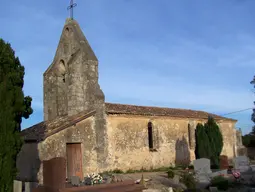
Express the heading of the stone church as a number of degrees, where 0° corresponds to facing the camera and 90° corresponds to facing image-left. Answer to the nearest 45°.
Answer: approximately 45°

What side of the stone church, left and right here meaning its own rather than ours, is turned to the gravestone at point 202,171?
left

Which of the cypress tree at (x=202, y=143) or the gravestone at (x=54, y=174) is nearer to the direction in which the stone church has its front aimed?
the gravestone

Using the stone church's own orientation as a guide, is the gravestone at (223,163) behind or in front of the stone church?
behind

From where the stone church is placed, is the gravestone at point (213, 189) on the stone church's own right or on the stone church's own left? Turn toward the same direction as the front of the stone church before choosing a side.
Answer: on the stone church's own left

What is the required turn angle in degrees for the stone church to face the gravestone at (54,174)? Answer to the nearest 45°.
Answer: approximately 45° to its left

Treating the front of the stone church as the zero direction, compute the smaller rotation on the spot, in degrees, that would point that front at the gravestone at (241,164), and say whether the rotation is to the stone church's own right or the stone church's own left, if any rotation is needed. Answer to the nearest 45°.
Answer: approximately 135° to the stone church's own left
